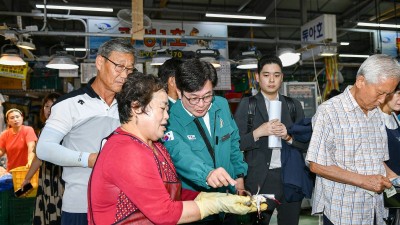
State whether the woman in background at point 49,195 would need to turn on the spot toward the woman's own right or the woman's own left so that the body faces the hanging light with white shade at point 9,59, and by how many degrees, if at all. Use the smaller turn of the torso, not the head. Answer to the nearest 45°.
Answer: approximately 180°

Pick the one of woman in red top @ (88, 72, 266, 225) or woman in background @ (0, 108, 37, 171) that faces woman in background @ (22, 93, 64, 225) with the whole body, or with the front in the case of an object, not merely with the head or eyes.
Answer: woman in background @ (0, 108, 37, 171)

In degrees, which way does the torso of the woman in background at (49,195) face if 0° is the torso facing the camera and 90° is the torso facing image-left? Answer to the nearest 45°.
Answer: approximately 0°

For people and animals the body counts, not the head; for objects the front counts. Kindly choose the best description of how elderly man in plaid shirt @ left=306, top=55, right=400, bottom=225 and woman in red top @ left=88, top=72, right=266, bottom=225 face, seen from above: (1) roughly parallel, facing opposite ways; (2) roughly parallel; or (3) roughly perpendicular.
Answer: roughly perpendicular

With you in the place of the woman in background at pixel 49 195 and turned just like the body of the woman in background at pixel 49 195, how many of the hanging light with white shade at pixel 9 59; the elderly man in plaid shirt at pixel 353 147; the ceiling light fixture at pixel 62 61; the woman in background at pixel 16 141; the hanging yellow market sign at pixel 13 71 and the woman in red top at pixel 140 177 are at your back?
4

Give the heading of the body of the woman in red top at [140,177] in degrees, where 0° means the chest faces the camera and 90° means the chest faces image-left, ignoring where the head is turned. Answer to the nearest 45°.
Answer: approximately 270°

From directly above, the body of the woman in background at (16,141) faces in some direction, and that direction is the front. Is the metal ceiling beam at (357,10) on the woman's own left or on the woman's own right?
on the woman's own left
